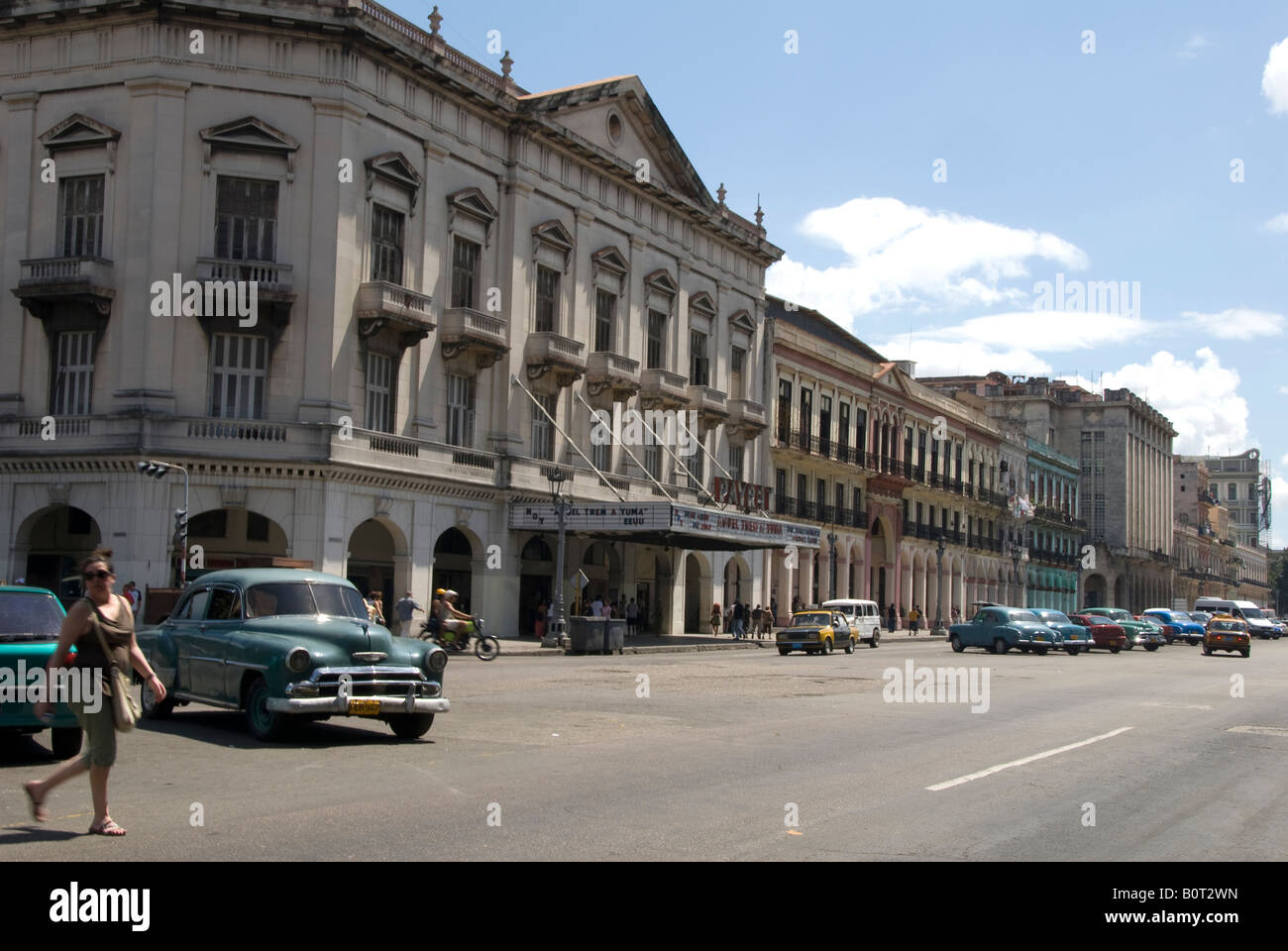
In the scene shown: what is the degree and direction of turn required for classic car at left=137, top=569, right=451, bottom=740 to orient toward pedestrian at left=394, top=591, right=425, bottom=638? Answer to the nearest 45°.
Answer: approximately 135° to its left

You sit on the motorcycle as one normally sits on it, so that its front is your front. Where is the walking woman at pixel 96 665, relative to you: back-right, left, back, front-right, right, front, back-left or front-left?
right

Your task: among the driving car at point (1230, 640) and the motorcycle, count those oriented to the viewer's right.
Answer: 1

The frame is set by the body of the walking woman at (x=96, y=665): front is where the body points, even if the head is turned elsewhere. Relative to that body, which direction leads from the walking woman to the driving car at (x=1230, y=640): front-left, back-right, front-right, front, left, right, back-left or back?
left

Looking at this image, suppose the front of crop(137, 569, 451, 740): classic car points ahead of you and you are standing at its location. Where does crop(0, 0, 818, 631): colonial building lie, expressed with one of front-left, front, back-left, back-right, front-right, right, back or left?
back-left

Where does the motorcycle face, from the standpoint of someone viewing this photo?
facing to the right of the viewer

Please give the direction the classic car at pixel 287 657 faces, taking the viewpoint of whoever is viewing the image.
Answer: facing the viewer and to the right of the viewer

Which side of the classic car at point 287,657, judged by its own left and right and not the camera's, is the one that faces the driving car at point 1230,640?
left

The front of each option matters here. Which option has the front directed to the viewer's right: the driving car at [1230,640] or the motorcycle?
the motorcycle
